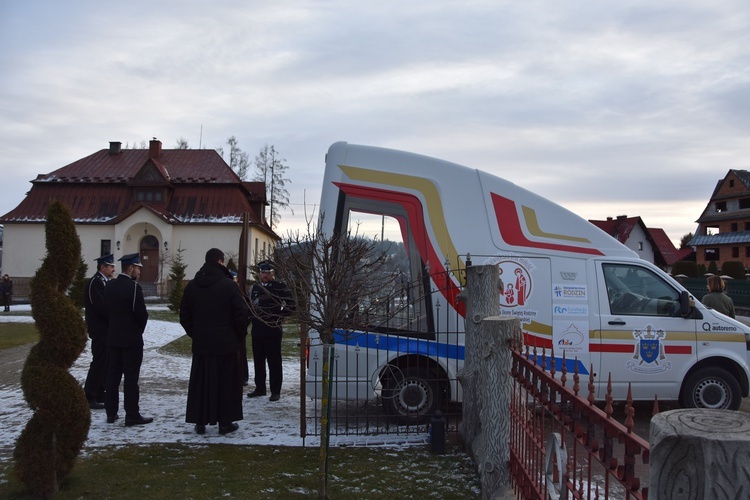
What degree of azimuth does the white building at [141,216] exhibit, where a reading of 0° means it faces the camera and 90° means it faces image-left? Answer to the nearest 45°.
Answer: approximately 0°

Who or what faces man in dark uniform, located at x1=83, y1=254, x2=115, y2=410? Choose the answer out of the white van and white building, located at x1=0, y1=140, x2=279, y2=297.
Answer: the white building

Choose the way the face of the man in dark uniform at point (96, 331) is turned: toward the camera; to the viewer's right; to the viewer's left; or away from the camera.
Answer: to the viewer's right

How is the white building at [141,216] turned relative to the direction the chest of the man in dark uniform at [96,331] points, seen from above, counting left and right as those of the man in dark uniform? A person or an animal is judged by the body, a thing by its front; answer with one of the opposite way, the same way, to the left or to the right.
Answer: to the right

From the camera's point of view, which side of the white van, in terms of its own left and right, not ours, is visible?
right

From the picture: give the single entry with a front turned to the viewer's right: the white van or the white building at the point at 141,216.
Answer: the white van

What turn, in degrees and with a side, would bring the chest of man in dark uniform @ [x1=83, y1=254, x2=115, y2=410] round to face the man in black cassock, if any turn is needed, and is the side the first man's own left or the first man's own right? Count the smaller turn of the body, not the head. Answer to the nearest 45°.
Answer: approximately 45° to the first man's own right

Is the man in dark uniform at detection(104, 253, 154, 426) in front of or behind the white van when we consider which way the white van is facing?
behind

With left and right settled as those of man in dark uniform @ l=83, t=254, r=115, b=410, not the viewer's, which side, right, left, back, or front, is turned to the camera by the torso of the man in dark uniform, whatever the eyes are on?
right

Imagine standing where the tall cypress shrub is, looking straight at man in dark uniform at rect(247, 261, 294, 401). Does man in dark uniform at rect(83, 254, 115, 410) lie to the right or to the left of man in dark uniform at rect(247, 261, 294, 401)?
left

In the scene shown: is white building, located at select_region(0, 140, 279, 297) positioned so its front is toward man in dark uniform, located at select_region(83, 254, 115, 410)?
yes

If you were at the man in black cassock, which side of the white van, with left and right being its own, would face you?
back

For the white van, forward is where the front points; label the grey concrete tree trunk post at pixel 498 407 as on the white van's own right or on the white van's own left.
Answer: on the white van's own right

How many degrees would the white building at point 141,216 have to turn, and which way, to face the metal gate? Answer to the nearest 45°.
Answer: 0° — it already faces it

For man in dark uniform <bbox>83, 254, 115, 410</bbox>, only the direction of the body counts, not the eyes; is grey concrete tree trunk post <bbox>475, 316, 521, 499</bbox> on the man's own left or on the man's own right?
on the man's own right
